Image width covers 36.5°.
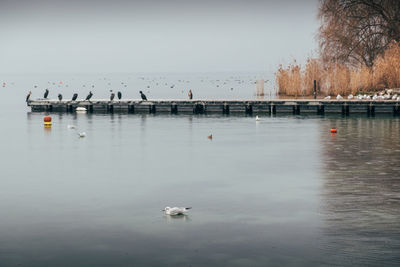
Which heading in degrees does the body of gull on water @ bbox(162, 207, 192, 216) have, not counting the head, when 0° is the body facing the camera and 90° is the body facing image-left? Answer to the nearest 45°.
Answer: approximately 90°
